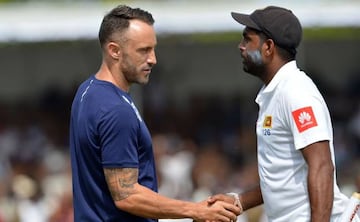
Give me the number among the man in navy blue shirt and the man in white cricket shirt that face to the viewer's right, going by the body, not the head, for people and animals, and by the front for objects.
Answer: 1

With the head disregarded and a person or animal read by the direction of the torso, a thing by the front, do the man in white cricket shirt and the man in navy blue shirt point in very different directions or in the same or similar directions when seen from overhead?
very different directions

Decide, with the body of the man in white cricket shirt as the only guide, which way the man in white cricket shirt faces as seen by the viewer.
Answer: to the viewer's left

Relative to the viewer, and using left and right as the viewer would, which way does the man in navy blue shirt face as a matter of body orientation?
facing to the right of the viewer

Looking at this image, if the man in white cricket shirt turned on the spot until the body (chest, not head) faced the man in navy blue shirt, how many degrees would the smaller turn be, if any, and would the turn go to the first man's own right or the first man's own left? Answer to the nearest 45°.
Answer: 0° — they already face them

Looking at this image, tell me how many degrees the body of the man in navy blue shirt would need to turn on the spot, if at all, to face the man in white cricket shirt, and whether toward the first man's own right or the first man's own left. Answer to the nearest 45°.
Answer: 0° — they already face them

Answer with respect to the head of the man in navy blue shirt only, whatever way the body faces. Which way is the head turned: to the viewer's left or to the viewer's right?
to the viewer's right
